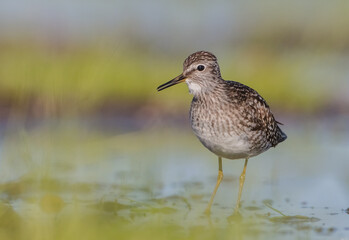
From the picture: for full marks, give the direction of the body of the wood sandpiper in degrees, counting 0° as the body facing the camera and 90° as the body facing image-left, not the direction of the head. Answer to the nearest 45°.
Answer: approximately 45°
